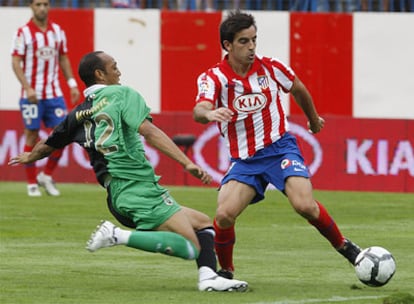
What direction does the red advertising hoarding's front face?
toward the camera

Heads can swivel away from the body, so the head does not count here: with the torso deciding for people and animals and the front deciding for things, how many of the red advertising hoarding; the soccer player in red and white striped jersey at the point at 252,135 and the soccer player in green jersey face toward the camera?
2

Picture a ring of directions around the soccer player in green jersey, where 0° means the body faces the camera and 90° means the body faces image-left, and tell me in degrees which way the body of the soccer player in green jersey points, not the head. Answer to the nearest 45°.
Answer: approximately 225°

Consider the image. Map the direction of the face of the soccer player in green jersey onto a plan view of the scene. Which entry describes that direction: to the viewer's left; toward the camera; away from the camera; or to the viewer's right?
to the viewer's right

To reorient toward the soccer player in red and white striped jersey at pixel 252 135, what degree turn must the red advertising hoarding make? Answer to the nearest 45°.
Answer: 0° — it already faces them

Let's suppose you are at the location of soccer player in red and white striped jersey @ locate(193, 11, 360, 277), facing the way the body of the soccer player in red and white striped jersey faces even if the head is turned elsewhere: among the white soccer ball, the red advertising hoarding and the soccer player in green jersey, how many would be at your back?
1

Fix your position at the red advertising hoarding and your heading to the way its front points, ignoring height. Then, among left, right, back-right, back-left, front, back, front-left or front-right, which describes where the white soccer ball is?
front

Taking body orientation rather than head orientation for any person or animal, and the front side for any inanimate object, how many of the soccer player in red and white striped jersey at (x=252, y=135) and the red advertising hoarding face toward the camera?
2

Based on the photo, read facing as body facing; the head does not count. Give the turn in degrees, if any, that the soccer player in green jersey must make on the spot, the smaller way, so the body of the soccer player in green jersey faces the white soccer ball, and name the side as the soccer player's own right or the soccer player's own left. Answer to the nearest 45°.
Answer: approximately 45° to the soccer player's own right

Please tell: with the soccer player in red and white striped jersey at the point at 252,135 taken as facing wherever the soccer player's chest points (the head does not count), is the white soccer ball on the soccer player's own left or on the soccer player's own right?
on the soccer player's own left

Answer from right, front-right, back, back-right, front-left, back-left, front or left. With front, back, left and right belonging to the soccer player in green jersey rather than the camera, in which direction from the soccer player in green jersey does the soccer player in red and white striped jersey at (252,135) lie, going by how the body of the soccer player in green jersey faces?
front

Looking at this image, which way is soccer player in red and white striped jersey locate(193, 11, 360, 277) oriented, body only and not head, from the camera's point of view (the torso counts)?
toward the camera

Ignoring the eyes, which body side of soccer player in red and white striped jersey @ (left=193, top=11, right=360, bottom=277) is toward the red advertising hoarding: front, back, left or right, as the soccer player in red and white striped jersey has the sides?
back
